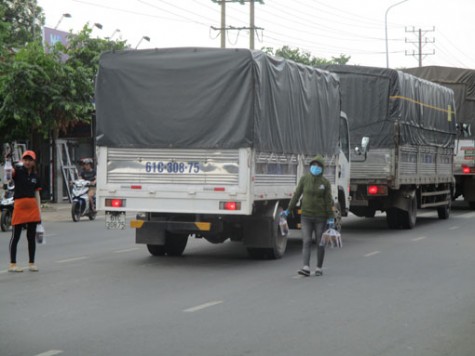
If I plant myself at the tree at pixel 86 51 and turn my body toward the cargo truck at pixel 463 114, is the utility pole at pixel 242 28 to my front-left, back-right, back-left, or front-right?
front-left

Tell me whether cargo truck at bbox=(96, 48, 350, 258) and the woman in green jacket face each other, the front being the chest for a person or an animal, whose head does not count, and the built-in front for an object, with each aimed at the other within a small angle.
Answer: no

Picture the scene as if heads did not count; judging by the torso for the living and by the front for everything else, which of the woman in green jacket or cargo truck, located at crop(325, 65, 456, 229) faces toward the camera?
the woman in green jacket

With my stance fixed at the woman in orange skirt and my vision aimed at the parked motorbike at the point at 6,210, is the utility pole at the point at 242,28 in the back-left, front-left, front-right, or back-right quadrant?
front-right

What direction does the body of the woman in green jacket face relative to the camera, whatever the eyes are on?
toward the camera

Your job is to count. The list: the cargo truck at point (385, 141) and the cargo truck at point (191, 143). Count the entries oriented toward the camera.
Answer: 0

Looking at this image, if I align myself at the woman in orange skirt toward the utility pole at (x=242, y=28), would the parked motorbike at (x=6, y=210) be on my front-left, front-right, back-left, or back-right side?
front-left

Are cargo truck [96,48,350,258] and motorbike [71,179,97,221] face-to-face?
no

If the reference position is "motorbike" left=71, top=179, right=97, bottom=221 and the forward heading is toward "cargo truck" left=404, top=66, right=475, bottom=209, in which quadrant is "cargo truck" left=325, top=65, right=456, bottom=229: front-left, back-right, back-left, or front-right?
front-right

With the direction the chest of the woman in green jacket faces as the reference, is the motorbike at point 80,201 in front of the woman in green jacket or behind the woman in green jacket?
behind

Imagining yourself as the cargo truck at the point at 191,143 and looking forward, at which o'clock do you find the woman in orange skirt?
The woman in orange skirt is roughly at 7 o'clock from the cargo truck.

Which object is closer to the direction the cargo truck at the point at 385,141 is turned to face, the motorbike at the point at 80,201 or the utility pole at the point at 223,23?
the utility pole

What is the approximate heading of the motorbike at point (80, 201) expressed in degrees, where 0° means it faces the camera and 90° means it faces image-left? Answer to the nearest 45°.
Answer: approximately 45°

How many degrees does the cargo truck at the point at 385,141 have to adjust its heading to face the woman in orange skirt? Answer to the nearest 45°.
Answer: approximately 180°

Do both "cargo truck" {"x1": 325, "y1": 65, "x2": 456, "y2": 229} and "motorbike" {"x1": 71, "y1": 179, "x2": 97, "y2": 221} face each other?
no

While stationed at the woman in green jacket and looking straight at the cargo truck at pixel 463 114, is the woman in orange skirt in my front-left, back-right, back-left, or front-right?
back-left

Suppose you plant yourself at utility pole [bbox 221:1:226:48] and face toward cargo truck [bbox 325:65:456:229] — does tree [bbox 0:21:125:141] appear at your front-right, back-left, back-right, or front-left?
front-right
